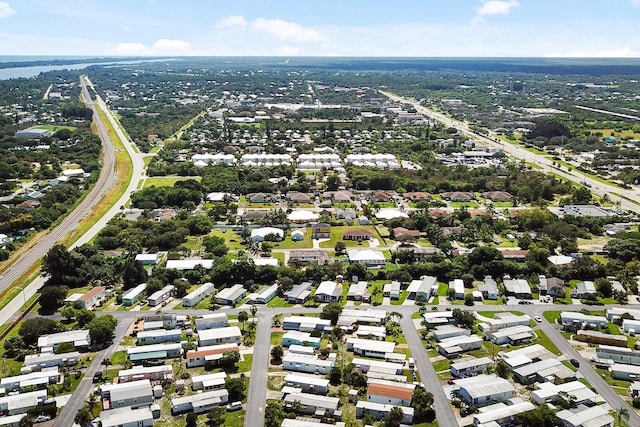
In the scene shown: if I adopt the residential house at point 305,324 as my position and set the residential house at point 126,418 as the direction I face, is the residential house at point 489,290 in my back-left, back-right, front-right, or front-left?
back-left

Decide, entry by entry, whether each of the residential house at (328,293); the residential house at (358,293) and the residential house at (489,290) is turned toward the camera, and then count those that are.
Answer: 3

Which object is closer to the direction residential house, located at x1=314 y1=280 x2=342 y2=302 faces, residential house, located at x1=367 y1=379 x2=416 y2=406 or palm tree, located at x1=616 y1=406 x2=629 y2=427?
the residential house

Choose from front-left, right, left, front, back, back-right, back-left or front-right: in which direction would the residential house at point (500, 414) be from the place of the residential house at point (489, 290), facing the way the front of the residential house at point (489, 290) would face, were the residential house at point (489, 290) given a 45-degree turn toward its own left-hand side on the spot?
front-right

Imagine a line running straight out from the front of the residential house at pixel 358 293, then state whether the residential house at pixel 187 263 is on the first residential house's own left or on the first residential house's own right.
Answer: on the first residential house's own right

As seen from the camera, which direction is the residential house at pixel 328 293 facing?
toward the camera

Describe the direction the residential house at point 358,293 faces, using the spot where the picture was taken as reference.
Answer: facing the viewer

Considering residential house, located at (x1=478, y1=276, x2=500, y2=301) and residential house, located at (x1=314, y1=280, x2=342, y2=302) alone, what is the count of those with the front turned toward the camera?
2

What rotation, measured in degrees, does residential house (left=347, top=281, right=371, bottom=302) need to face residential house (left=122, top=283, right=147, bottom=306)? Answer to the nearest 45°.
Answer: approximately 90° to its right

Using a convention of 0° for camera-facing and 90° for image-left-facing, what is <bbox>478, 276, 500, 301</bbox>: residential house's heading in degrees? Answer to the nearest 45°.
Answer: approximately 0°

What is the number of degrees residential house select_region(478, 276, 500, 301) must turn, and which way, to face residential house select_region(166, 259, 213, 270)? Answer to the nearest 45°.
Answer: approximately 90° to its right

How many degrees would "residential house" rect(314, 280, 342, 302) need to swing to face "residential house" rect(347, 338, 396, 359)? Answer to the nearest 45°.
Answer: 0° — it already faces it

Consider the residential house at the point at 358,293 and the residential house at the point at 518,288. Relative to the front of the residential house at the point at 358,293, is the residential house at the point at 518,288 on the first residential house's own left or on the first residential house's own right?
on the first residential house's own left
